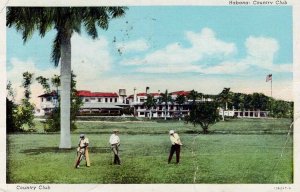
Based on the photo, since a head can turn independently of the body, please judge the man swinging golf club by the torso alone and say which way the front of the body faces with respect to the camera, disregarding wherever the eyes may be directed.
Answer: toward the camera

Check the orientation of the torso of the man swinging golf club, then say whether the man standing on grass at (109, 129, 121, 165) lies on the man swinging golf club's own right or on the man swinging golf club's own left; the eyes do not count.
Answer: on the man swinging golf club's own right

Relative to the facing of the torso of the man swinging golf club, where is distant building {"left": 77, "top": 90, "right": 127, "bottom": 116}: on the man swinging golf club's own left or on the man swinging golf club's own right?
on the man swinging golf club's own right

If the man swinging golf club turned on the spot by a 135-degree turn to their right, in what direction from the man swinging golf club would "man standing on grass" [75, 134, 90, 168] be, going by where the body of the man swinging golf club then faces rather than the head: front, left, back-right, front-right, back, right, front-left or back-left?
front-left
